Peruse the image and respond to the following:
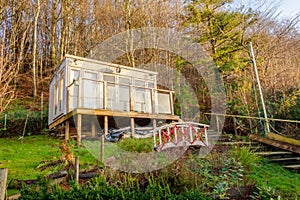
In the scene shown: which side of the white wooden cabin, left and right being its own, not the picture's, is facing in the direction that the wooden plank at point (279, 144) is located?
front

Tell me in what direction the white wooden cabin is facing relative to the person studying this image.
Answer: facing the viewer and to the right of the viewer

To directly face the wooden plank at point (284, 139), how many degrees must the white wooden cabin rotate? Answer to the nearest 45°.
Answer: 0° — it already faces it
